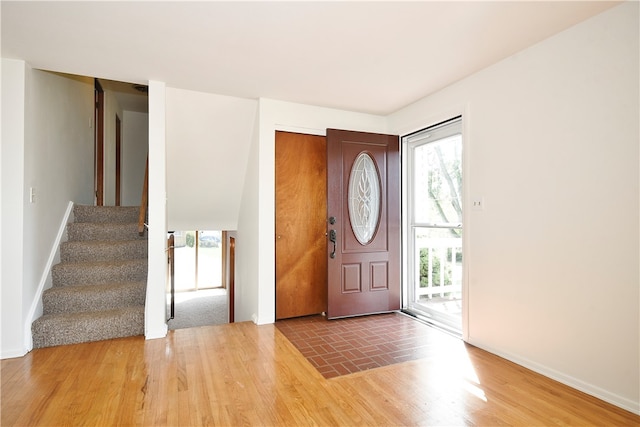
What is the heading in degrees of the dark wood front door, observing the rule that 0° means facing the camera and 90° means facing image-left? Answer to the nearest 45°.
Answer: approximately 315°
